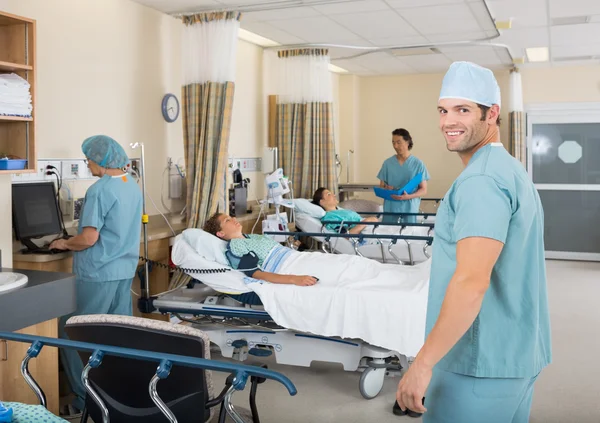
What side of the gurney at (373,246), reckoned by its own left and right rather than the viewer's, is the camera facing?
right

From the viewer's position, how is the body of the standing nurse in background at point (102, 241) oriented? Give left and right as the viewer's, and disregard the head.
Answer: facing away from the viewer and to the left of the viewer

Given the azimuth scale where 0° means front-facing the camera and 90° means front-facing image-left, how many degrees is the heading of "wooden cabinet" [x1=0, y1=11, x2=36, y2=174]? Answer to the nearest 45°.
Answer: approximately 315°

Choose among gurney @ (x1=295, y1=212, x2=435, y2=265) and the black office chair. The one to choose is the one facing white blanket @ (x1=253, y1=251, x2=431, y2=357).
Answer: the black office chair

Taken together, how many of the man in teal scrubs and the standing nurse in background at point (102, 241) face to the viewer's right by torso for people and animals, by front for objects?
0

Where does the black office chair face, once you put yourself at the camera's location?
facing away from the viewer and to the right of the viewer

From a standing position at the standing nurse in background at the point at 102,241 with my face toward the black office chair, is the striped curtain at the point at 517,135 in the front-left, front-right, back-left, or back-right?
back-left

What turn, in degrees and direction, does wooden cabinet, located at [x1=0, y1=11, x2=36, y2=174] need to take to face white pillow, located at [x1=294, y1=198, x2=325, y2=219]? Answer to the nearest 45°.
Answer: approximately 90° to its left

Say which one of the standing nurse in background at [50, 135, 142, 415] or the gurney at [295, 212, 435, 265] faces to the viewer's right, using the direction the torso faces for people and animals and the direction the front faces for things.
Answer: the gurney

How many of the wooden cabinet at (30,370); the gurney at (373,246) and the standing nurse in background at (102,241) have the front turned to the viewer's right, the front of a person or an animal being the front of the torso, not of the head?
2

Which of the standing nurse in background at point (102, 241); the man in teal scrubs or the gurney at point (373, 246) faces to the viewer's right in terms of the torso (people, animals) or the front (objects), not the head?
the gurney
